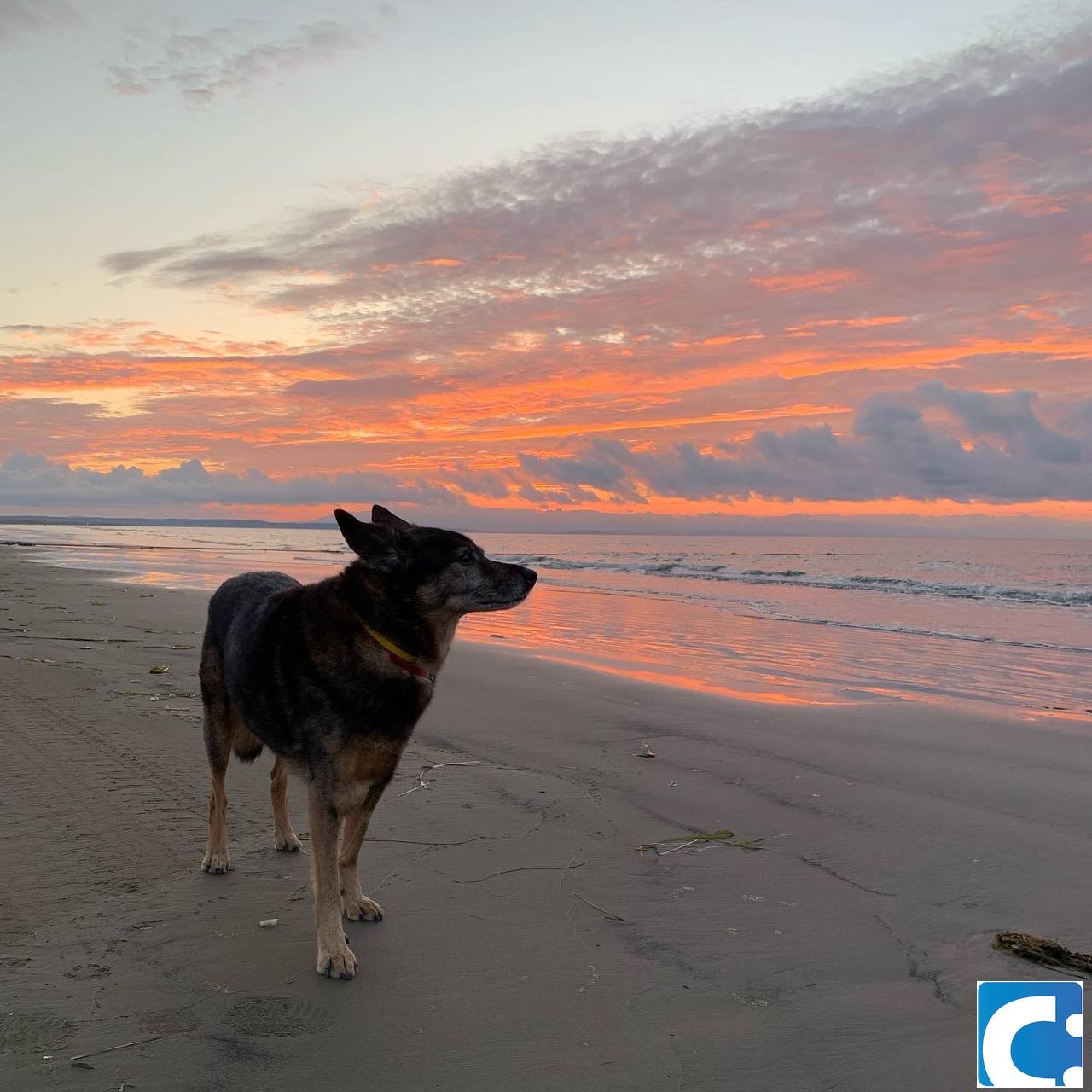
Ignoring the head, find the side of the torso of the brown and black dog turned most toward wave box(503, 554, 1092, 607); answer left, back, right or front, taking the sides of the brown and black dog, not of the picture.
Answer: left

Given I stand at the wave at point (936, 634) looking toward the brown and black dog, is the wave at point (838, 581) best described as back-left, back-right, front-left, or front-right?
back-right

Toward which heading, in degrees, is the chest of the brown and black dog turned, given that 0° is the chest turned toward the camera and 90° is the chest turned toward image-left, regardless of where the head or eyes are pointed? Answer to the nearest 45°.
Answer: approximately 315°

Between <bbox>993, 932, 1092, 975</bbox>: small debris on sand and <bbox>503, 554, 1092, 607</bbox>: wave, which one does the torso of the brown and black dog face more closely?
the small debris on sand

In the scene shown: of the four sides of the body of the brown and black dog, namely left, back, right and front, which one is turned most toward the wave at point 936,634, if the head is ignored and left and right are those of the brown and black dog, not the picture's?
left
